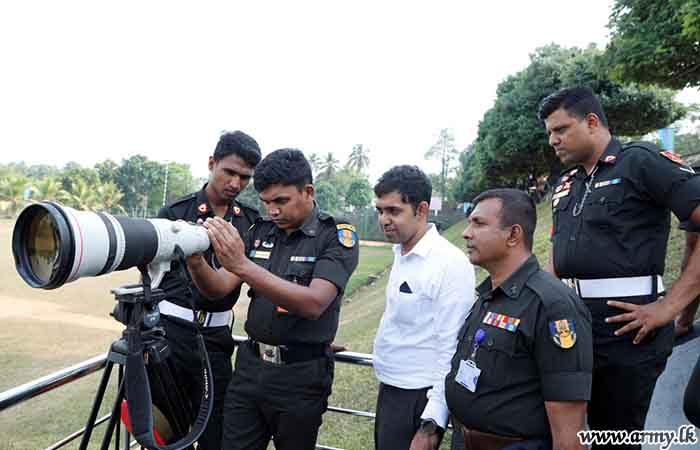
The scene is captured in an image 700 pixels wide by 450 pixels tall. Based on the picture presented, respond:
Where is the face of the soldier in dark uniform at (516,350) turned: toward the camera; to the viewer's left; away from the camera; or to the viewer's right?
to the viewer's left

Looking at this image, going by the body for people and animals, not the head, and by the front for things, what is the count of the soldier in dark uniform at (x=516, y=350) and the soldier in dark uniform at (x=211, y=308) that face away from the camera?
0

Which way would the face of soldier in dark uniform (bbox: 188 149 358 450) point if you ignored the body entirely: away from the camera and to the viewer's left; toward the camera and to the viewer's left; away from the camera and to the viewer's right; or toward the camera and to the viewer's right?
toward the camera and to the viewer's left

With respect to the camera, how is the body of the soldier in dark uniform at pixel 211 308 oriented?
toward the camera

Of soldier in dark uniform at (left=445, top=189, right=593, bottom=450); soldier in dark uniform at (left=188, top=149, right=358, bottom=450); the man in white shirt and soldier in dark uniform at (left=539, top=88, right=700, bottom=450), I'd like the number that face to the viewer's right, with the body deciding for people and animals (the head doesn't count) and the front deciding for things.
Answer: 0

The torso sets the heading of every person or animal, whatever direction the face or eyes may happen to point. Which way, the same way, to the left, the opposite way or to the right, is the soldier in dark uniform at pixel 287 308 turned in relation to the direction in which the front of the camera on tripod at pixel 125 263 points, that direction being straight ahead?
the same way

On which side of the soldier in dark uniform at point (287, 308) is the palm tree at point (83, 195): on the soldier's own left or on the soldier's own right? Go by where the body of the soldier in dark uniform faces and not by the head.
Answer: on the soldier's own right

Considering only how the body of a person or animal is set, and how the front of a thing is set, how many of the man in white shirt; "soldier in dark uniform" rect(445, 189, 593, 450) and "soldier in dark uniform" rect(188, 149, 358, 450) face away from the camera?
0

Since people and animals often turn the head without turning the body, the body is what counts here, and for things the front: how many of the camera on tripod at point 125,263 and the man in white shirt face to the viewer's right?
0

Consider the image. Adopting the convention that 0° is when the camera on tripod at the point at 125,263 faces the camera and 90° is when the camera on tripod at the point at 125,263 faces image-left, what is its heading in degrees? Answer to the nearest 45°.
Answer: approximately 45°

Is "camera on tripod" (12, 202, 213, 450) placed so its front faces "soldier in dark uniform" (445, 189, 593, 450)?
no

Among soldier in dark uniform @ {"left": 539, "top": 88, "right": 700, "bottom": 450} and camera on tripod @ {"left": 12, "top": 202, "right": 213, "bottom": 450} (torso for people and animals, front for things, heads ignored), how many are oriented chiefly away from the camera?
0

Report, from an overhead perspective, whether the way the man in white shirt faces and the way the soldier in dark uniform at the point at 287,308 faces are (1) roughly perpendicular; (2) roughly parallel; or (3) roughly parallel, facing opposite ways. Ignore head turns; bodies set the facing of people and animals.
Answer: roughly parallel

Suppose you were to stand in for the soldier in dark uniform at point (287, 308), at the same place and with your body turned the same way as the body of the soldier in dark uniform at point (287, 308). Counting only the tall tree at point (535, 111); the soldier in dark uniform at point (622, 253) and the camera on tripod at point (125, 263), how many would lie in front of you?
1

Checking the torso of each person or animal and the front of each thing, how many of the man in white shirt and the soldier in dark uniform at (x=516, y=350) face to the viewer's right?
0

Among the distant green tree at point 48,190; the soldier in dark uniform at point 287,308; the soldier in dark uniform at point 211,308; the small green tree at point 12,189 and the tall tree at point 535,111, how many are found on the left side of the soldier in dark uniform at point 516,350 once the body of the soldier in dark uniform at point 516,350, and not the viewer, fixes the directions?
0

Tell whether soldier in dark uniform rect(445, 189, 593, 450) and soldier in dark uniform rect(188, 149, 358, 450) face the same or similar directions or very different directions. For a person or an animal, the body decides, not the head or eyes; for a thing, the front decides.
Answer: same or similar directions

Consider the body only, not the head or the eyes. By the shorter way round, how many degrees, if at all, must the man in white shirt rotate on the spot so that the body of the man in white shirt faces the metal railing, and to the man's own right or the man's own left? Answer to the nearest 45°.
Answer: approximately 45° to the man's own right

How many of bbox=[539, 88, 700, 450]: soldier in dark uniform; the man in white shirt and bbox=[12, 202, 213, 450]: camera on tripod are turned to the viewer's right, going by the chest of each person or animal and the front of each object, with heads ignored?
0

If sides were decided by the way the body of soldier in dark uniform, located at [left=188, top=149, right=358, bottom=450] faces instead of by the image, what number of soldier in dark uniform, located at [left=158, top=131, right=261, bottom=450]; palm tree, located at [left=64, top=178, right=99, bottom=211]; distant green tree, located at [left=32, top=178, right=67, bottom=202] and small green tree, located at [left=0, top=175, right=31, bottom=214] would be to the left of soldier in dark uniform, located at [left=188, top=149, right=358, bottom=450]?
0

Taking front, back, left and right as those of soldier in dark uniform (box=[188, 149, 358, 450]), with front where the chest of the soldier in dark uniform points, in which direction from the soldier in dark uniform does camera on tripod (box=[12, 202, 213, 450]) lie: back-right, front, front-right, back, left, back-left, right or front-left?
front

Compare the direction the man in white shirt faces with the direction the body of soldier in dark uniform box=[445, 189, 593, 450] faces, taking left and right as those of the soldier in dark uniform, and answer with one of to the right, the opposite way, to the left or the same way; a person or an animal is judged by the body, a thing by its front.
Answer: the same way
